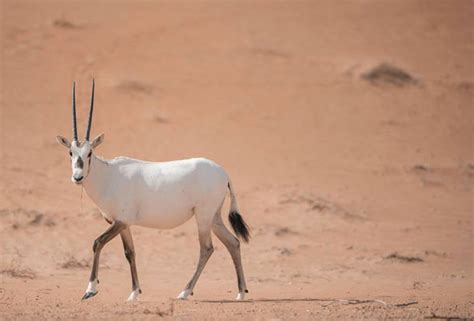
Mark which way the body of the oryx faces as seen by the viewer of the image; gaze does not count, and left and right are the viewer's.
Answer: facing to the left of the viewer
